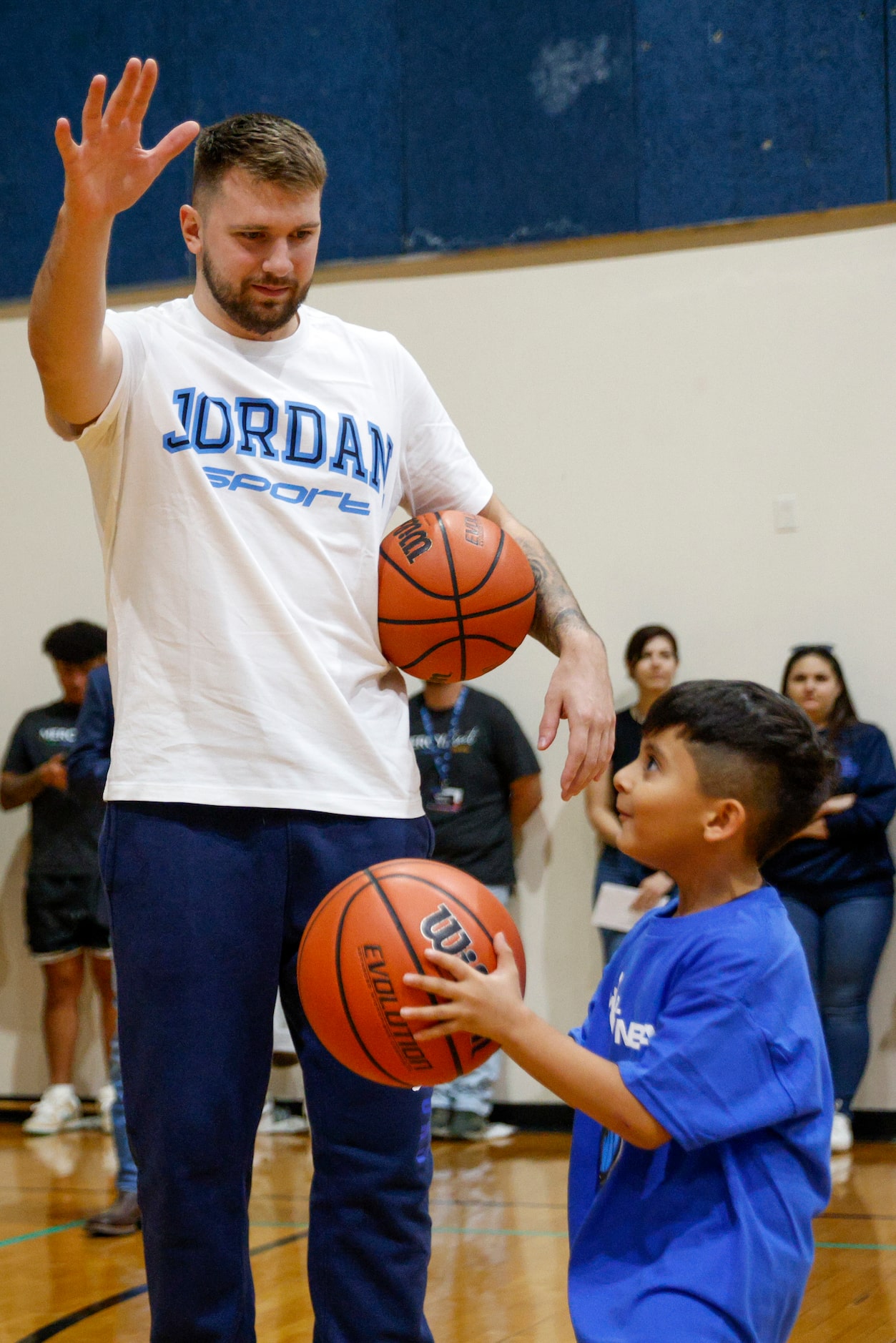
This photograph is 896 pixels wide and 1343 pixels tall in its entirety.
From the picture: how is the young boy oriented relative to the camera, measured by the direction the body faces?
to the viewer's left

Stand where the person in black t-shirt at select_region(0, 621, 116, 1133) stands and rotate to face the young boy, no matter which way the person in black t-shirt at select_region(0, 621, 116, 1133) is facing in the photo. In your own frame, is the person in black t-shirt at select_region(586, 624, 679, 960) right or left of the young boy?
left

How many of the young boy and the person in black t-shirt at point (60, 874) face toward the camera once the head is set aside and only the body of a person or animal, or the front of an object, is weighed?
1

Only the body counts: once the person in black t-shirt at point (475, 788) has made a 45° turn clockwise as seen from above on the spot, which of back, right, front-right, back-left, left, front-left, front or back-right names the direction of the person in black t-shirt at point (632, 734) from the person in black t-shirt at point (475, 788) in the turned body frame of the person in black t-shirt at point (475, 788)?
back

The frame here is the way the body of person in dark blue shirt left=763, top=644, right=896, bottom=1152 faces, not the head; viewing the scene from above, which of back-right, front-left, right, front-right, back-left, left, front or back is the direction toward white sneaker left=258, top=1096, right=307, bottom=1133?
front-right
